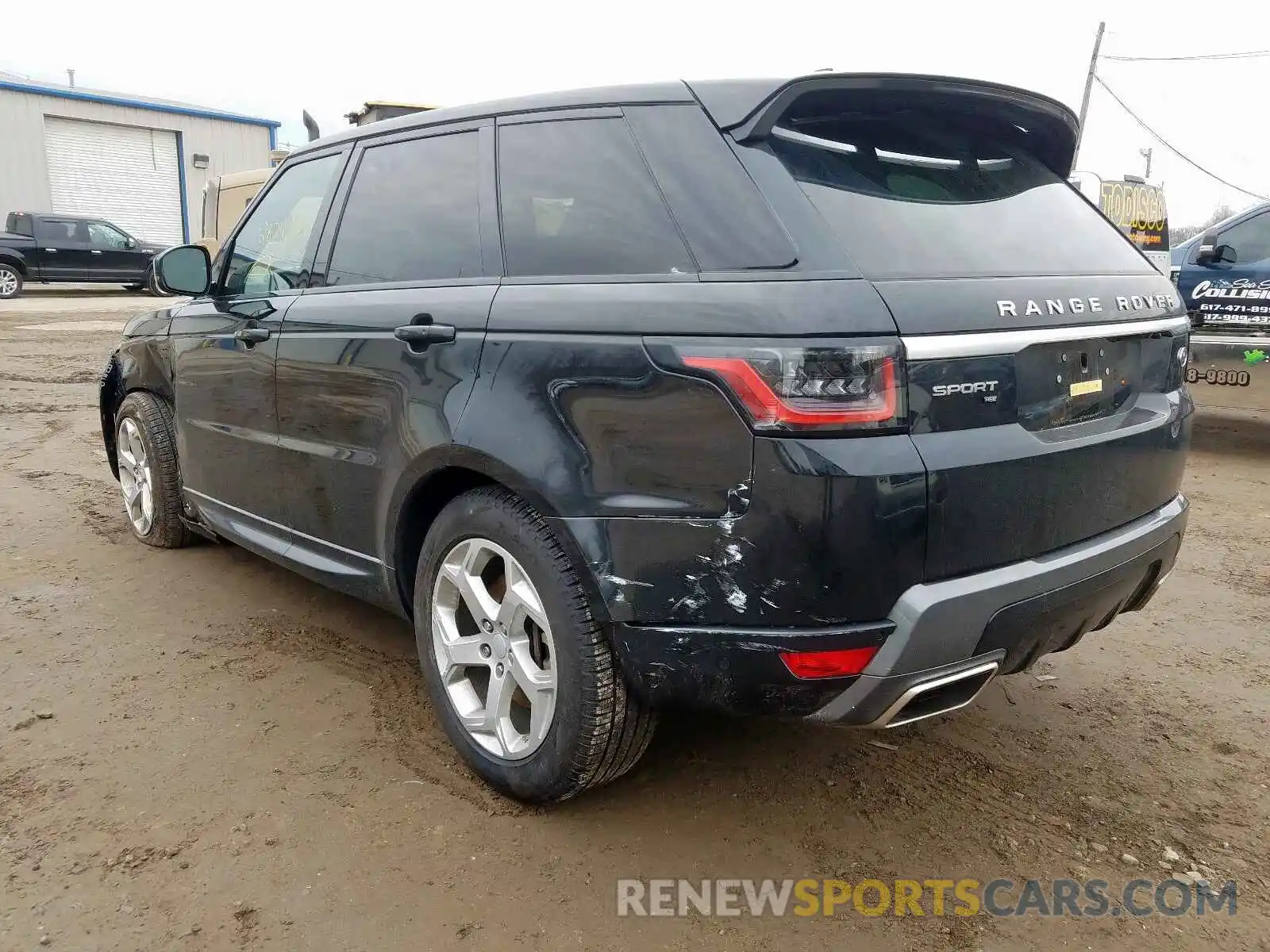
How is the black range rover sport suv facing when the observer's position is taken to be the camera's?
facing away from the viewer and to the left of the viewer

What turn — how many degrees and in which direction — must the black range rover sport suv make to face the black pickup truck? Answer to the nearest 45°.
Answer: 0° — it already faces it

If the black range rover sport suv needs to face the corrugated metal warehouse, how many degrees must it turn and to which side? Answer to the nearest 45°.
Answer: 0° — it already faces it
